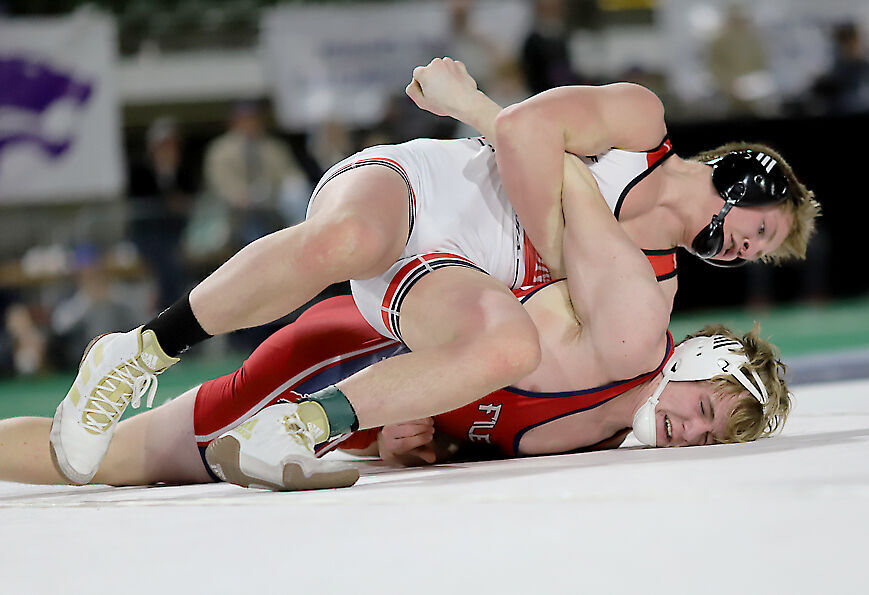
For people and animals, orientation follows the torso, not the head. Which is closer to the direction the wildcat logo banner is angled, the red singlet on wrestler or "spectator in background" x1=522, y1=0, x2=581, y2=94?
the red singlet on wrestler

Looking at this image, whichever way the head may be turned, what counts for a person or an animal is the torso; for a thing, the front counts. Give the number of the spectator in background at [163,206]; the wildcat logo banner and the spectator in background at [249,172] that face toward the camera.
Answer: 3

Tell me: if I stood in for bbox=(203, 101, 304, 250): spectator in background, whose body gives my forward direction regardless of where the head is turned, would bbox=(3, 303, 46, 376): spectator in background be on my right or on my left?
on my right

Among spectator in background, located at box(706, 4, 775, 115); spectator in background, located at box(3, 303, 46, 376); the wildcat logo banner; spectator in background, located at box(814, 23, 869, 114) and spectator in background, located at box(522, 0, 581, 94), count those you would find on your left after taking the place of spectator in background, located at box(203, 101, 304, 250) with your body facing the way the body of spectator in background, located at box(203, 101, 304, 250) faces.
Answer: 3

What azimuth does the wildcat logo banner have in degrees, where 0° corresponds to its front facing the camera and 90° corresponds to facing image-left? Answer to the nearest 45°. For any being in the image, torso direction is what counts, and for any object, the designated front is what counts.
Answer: approximately 0°

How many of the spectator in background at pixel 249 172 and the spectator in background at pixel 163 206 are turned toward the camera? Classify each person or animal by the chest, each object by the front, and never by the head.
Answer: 2

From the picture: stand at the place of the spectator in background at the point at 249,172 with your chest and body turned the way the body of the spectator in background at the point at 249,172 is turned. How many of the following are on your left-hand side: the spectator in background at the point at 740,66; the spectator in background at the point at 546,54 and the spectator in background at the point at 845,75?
3

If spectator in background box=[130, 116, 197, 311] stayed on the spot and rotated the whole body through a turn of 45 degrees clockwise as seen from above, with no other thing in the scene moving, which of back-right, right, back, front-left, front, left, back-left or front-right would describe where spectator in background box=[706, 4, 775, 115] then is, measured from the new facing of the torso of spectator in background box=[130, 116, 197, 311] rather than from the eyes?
back-left

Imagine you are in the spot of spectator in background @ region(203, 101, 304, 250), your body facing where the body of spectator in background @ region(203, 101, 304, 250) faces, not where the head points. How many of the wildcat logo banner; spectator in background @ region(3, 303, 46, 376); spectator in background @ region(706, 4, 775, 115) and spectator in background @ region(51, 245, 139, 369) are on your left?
1

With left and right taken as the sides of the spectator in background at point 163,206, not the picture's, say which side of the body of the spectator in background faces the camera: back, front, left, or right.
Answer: front

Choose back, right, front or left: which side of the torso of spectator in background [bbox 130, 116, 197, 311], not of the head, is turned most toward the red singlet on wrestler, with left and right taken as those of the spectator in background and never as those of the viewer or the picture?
front

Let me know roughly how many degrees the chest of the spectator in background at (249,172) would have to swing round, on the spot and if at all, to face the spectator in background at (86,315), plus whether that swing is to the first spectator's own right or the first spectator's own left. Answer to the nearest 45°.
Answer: approximately 45° to the first spectator's own right
